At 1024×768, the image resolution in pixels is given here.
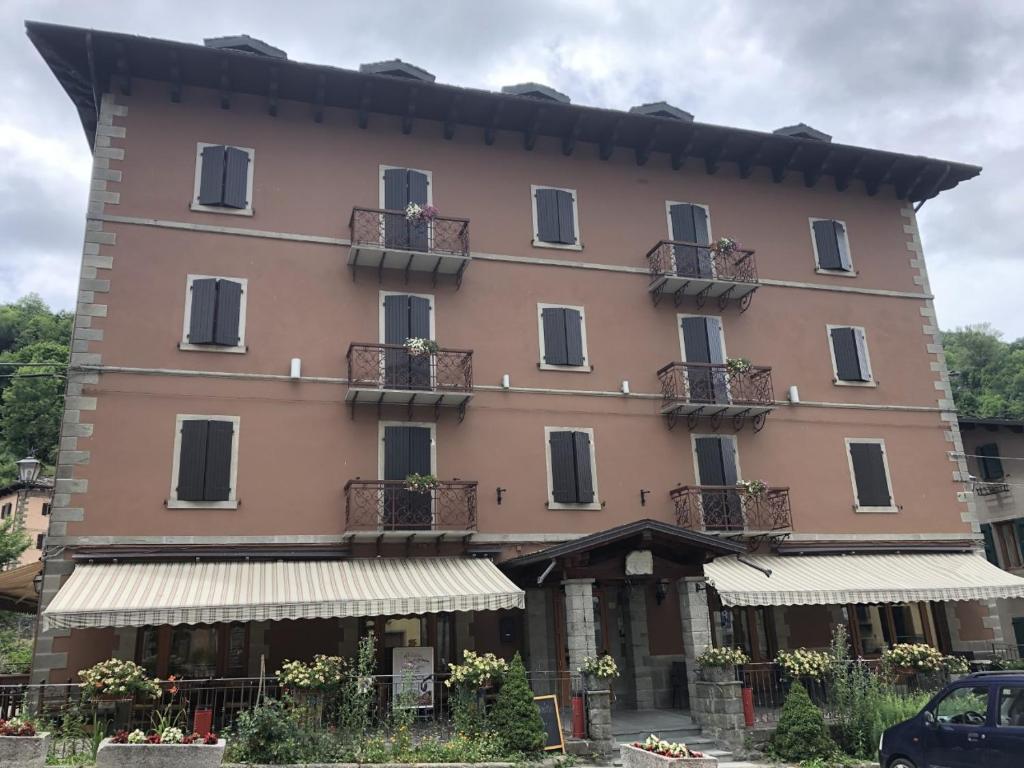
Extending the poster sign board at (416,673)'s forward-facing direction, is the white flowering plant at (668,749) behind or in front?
in front

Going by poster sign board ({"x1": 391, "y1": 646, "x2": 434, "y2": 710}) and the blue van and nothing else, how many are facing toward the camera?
1

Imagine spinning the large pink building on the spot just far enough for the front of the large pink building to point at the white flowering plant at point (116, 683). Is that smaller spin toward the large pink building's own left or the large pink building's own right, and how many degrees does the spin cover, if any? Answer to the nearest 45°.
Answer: approximately 45° to the large pink building's own right

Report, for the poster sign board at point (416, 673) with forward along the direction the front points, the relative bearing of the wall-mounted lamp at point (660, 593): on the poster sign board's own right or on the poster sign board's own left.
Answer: on the poster sign board's own left

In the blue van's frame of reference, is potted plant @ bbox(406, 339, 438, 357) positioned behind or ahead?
ahead

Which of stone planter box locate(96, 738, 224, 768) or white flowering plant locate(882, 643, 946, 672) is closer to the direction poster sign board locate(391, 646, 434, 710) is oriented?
the stone planter box

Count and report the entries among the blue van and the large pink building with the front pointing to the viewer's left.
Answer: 1

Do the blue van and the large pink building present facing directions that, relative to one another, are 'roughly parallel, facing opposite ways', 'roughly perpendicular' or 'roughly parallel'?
roughly perpendicular

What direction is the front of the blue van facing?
to the viewer's left

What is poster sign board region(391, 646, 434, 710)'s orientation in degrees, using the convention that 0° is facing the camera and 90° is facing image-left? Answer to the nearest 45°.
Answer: approximately 0°
